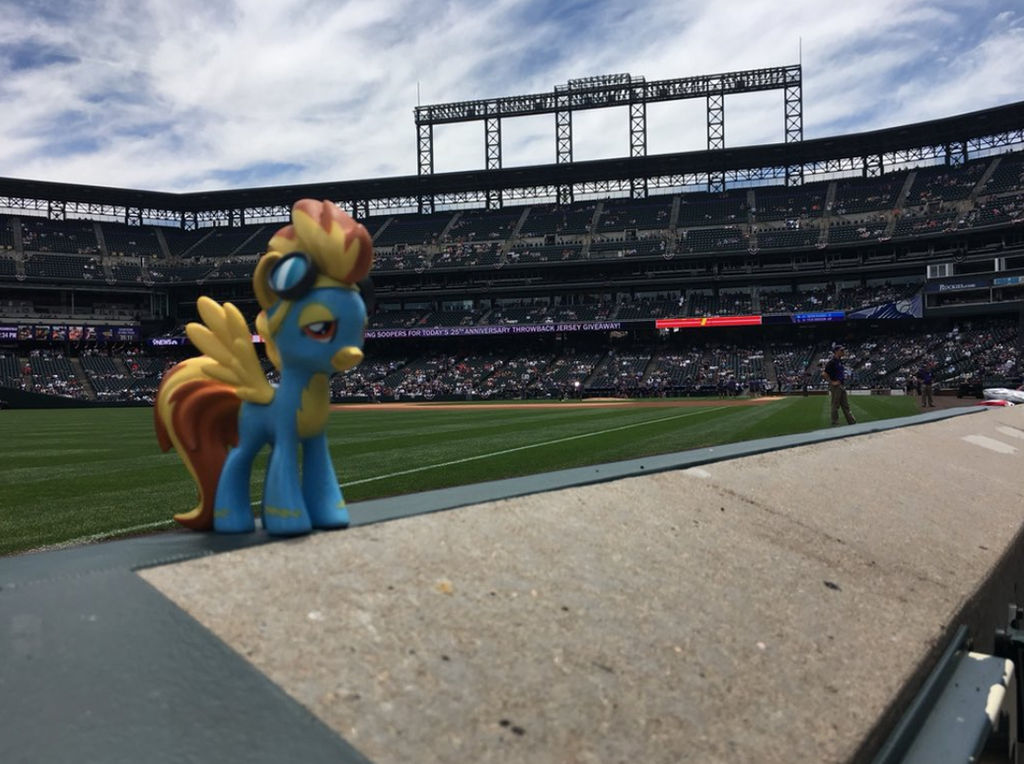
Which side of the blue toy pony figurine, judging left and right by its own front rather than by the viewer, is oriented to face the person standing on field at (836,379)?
left

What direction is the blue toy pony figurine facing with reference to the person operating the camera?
facing the viewer and to the right of the viewer
